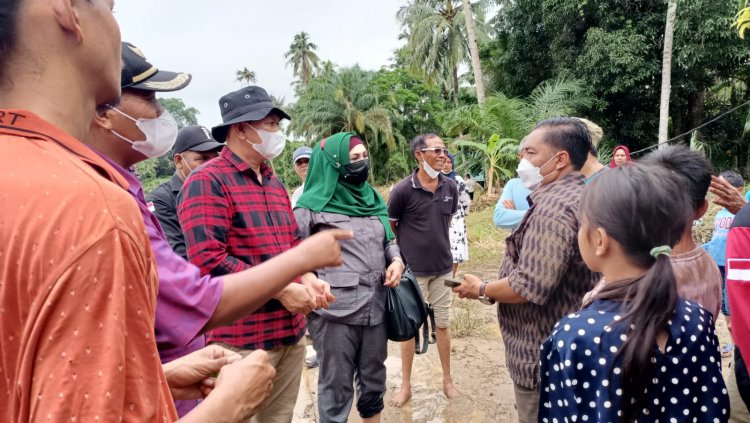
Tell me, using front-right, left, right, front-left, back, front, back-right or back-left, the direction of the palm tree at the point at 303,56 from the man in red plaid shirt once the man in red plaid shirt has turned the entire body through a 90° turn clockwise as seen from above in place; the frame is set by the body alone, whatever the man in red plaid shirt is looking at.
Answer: back-right

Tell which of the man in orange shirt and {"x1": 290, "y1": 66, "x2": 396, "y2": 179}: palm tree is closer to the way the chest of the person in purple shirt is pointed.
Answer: the palm tree

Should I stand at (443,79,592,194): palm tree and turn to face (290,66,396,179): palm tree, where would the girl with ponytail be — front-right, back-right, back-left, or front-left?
back-left

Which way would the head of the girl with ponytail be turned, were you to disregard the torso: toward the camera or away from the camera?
away from the camera

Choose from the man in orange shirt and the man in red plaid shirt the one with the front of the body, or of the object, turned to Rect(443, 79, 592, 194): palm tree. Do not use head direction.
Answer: the man in orange shirt

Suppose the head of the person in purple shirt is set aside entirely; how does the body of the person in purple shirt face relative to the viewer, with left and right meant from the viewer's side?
facing to the right of the viewer

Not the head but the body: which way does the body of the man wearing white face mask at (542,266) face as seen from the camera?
to the viewer's left

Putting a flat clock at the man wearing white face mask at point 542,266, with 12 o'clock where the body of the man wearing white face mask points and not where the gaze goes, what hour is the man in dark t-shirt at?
The man in dark t-shirt is roughly at 2 o'clock from the man wearing white face mask.

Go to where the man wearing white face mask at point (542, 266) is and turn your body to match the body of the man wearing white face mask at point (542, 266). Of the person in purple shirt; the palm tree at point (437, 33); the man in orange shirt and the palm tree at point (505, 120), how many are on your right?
2

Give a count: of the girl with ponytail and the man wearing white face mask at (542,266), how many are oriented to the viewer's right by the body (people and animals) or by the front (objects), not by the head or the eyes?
0

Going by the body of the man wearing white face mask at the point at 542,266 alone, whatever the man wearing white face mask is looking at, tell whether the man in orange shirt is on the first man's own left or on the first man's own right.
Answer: on the first man's own left

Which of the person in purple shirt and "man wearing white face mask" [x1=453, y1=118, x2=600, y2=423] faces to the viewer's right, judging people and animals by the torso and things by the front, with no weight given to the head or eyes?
the person in purple shirt

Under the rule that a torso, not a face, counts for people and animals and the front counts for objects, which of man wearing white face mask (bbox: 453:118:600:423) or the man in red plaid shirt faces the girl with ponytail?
the man in red plaid shirt
